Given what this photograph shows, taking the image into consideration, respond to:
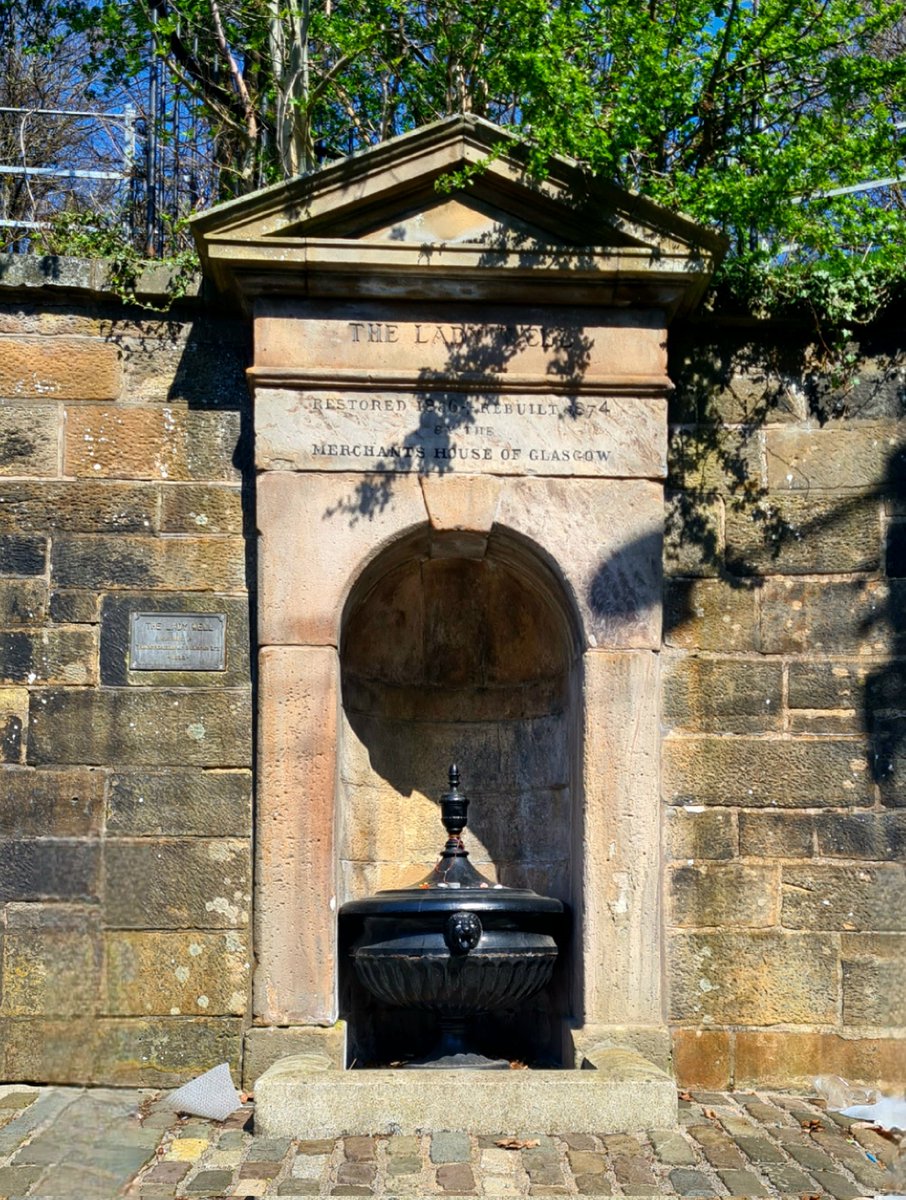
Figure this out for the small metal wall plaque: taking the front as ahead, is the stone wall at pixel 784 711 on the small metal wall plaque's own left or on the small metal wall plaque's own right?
on the small metal wall plaque's own left

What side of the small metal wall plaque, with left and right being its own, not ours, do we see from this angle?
front

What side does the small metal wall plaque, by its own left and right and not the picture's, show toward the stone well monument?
left
